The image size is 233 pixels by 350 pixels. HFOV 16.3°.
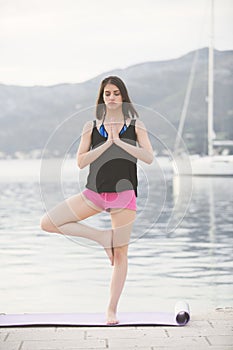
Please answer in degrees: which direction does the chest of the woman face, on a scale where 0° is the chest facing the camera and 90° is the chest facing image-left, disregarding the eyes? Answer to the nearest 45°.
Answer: approximately 0°
